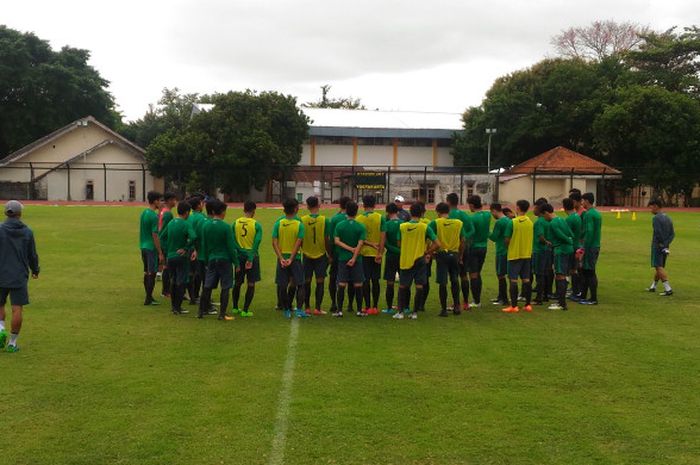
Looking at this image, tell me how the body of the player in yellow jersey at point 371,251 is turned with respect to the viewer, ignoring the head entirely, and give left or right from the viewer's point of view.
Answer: facing away from the viewer

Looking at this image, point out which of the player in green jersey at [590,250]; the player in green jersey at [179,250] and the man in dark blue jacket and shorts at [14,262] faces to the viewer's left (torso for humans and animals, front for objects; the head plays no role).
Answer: the player in green jersey at [590,250]

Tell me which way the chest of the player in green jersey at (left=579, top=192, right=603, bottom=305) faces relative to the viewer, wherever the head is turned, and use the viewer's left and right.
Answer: facing to the left of the viewer

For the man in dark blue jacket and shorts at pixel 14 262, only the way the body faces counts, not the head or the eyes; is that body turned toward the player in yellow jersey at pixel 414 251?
no

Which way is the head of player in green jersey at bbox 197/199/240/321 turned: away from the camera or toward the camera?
away from the camera

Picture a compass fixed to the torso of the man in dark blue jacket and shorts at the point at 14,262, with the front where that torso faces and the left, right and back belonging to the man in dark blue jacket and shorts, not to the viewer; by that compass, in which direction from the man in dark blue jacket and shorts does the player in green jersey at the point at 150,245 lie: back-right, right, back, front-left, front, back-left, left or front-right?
front-right

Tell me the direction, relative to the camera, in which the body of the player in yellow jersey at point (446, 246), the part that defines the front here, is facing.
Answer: away from the camera

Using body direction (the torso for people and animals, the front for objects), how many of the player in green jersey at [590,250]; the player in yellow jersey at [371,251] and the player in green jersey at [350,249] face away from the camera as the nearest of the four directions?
2

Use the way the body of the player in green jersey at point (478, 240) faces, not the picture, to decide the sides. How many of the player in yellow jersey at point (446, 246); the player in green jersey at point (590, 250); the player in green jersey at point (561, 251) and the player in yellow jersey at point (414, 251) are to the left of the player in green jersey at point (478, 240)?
2

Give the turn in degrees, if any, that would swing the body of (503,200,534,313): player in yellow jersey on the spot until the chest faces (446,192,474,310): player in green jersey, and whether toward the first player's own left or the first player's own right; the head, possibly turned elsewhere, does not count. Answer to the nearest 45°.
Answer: approximately 45° to the first player's own left

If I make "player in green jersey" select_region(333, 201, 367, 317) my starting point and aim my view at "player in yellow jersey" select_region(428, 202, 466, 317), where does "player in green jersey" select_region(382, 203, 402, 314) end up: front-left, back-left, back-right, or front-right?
front-left

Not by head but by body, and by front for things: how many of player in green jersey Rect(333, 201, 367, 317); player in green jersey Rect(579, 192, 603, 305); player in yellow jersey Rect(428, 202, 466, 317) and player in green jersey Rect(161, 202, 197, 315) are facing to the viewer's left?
1

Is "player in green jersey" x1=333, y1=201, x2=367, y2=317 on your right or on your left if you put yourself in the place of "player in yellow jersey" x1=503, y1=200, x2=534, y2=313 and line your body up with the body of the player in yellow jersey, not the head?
on your left

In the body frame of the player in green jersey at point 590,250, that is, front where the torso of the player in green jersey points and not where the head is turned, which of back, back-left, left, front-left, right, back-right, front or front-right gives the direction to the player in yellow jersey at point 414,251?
front-left

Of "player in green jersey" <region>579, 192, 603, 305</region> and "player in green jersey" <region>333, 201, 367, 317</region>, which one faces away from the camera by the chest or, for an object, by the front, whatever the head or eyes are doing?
"player in green jersey" <region>333, 201, 367, 317</region>

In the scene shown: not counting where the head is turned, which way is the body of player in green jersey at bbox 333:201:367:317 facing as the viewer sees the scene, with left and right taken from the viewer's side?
facing away from the viewer
